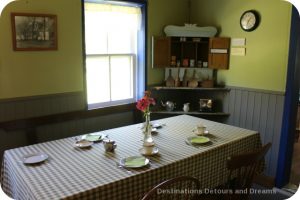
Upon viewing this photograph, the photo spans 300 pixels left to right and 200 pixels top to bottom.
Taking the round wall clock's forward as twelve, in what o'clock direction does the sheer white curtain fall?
The sheer white curtain is roughly at 1 o'clock from the round wall clock.

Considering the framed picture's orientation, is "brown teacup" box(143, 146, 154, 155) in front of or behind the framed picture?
in front

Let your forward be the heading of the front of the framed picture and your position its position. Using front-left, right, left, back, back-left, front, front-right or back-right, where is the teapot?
left

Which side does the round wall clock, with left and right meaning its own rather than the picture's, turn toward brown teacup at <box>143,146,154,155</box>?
front

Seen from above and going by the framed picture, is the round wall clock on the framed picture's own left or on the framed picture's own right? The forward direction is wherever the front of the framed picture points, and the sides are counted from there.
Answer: on the framed picture's own left

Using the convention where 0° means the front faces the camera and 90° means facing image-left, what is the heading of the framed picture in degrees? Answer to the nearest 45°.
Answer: approximately 0°

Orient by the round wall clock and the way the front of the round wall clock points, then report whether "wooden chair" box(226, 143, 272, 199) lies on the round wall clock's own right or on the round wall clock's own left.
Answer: on the round wall clock's own left

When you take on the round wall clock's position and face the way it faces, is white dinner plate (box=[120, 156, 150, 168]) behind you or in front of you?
in front

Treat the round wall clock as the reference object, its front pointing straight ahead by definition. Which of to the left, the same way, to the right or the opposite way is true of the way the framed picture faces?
to the left
